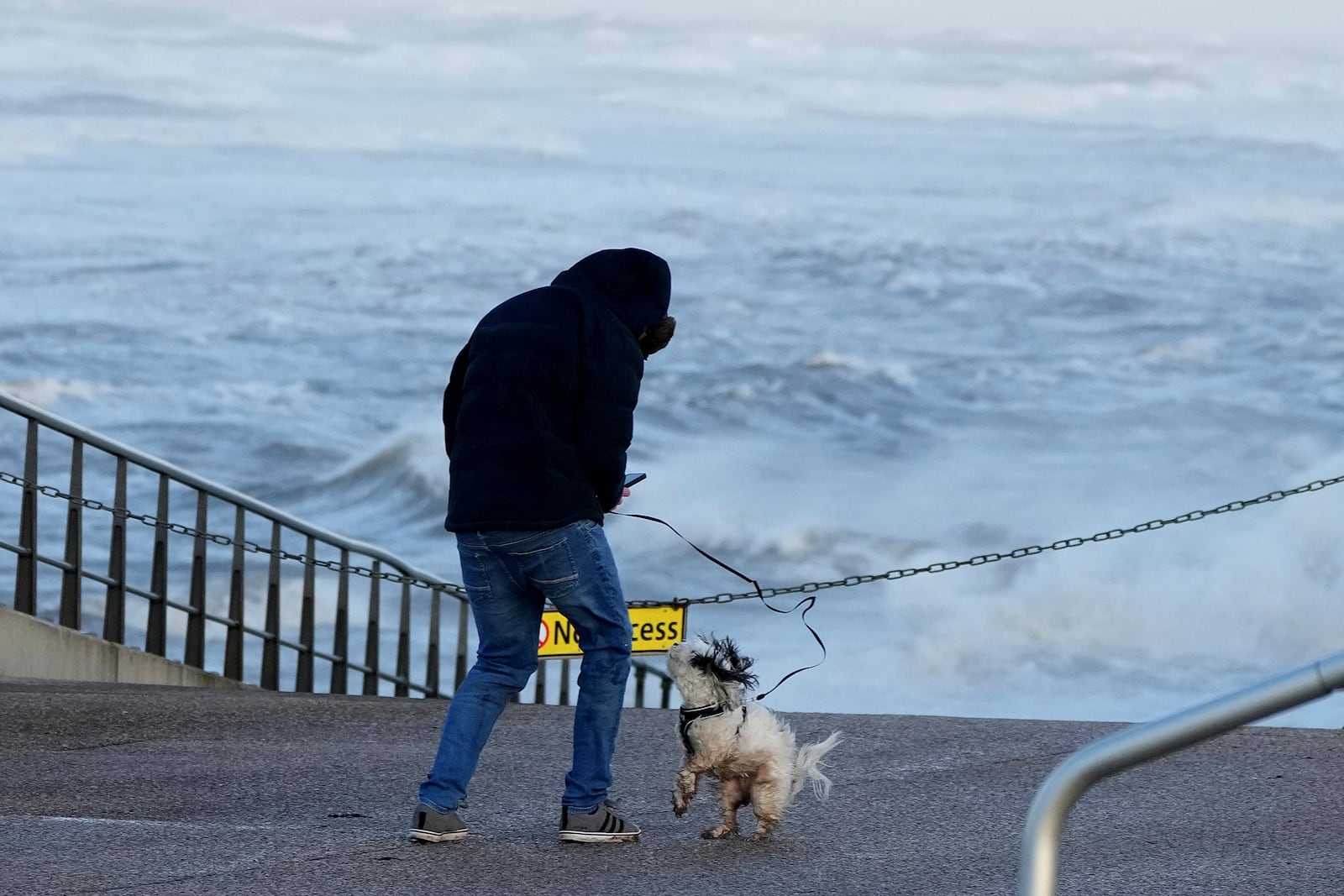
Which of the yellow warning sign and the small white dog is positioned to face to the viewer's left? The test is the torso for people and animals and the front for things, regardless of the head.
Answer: the small white dog

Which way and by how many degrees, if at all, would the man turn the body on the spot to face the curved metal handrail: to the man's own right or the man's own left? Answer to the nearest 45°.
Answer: approximately 135° to the man's own right

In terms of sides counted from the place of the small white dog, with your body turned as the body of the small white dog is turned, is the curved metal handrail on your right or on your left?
on your left

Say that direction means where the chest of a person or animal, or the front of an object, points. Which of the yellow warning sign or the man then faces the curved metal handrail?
the yellow warning sign

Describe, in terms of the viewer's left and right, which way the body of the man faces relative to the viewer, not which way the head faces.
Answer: facing away from the viewer and to the right of the viewer

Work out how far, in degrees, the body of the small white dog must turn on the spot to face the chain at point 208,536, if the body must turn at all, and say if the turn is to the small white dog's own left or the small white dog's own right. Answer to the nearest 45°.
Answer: approximately 45° to the small white dog's own right

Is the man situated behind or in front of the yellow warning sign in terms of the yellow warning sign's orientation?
in front

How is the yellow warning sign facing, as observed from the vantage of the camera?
facing the viewer

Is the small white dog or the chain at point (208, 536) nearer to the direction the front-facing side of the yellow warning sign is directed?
the small white dog

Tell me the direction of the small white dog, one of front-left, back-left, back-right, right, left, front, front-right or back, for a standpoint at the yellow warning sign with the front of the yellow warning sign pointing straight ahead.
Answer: front

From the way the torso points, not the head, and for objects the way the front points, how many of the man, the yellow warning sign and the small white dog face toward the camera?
1

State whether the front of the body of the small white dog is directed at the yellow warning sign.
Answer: no

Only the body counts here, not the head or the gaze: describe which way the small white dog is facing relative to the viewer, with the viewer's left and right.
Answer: facing to the left of the viewer
